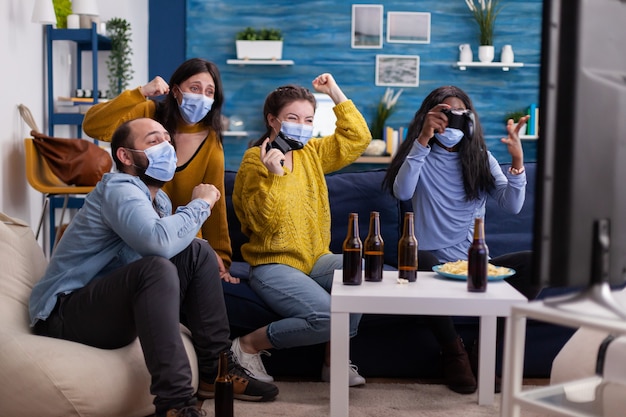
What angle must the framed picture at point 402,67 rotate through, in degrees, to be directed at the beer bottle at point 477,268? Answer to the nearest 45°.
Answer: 0° — it already faces it

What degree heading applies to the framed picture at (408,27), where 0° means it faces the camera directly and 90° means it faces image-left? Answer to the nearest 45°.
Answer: approximately 0°

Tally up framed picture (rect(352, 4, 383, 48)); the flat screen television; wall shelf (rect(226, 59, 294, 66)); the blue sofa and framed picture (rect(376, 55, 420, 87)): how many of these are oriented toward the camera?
4

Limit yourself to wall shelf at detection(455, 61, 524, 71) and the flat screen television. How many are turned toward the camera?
1

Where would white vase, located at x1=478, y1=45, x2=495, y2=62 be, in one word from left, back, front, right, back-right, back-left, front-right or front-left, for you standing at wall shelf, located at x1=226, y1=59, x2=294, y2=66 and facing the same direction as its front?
left

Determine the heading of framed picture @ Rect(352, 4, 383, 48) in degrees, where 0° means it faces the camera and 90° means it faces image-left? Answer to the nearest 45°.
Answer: approximately 0°

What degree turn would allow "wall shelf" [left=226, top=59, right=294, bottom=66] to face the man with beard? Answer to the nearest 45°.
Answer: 0° — it already faces them

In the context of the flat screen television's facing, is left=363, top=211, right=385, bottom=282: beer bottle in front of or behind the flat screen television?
in front

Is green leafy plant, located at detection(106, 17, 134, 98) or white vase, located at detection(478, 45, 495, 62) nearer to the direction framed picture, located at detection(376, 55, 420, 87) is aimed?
the green leafy plant

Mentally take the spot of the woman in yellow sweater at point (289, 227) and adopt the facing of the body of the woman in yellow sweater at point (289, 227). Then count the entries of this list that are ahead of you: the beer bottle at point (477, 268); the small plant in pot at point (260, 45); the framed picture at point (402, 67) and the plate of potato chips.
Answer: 2

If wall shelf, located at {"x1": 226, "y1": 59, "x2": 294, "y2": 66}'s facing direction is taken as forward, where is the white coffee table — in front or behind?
in front

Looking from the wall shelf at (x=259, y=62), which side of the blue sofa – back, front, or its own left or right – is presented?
back

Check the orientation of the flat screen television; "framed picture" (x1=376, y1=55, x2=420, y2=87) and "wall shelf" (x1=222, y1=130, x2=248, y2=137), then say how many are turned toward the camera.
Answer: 2
